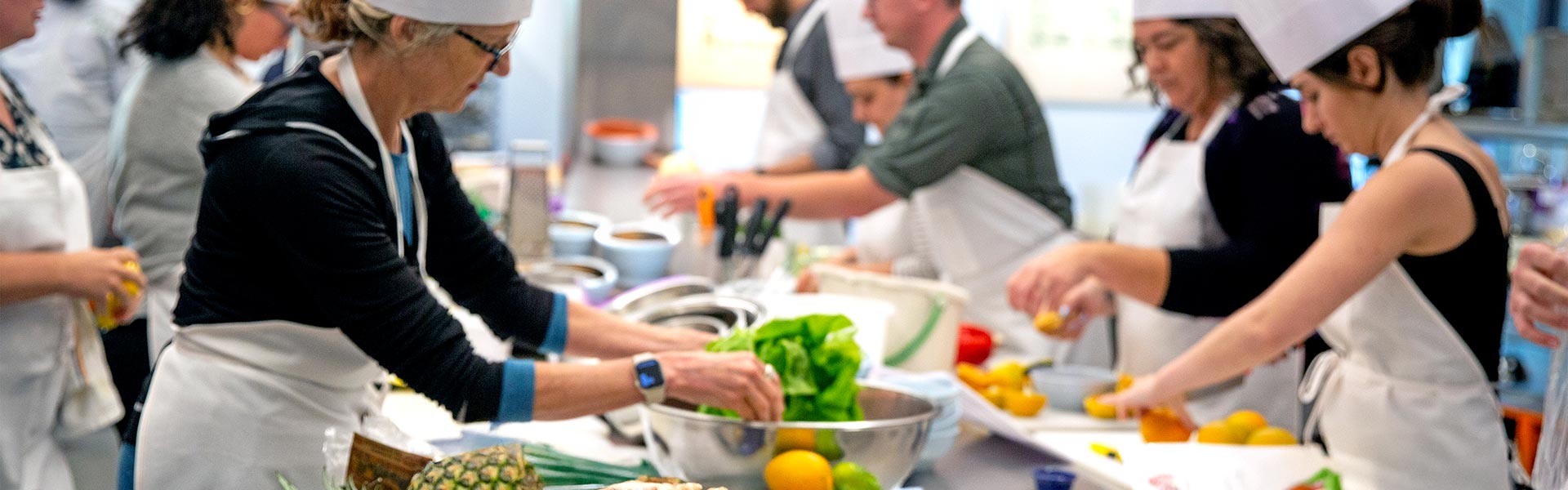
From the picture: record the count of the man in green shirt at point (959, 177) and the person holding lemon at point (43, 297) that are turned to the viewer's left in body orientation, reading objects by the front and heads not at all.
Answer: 1

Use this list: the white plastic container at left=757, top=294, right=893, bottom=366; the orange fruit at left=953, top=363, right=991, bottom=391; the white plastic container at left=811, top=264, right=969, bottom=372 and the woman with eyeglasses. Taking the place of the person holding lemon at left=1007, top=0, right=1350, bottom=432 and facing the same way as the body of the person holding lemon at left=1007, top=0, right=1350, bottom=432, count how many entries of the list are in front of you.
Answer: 4

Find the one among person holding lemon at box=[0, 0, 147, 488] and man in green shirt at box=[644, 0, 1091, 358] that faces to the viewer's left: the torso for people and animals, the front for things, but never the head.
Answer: the man in green shirt

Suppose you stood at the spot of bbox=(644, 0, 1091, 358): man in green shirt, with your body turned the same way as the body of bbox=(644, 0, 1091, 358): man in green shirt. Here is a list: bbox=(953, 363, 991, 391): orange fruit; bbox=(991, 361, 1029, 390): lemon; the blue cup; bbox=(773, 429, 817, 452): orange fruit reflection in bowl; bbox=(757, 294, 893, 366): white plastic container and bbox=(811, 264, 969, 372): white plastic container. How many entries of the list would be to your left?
6

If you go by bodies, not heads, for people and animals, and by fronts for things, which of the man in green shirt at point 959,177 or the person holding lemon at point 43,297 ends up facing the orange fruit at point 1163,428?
the person holding lemon

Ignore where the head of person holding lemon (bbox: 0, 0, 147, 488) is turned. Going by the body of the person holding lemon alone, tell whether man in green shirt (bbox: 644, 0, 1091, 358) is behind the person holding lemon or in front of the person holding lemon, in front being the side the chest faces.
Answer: in front

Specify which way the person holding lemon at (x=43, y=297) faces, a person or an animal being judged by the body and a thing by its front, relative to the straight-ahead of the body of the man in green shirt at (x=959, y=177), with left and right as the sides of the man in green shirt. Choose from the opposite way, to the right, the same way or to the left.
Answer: the opposite way

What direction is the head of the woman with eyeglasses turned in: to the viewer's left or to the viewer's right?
to the viewer's right

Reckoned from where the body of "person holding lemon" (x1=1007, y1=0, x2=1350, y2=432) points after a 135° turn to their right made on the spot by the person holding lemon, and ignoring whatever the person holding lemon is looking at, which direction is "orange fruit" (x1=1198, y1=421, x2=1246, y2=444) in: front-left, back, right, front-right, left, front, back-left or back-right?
back

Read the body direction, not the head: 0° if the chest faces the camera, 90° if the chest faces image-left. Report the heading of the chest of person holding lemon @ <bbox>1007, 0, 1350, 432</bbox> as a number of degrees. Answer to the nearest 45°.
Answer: approximately 45°

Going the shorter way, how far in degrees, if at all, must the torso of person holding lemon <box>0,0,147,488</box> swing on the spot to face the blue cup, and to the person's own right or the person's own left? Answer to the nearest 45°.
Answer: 0° — they already face it

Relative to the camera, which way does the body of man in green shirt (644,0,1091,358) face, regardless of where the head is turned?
to the viewer's left

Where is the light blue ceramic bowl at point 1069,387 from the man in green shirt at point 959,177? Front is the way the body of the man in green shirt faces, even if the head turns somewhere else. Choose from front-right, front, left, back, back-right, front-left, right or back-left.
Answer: left

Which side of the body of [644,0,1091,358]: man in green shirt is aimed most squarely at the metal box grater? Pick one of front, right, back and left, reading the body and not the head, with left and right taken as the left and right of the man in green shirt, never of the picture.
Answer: front

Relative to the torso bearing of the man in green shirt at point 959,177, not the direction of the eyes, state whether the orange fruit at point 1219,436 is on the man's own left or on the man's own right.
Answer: on the man's own left

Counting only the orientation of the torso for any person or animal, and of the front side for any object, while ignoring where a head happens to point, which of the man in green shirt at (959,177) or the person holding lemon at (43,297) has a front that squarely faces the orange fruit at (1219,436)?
the person holding lemon
